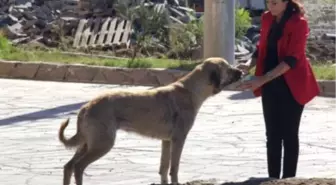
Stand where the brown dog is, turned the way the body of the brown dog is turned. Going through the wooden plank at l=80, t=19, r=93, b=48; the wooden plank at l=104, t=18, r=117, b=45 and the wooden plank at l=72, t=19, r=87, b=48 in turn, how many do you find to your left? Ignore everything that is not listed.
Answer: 3

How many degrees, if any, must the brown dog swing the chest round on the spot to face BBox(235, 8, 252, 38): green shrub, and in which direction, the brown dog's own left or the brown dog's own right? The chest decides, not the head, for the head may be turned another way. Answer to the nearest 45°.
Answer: approximately 90° to the brown dog's own left

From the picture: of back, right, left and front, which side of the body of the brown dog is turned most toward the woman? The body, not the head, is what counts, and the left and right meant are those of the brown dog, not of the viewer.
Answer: front

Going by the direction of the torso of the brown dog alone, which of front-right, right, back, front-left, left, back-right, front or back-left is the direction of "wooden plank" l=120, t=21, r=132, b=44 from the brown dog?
left

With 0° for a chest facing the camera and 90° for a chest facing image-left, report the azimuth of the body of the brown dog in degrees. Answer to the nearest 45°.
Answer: approximately 270°

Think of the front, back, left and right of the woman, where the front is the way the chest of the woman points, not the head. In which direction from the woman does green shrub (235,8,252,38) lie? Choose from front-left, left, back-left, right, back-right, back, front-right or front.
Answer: back-right

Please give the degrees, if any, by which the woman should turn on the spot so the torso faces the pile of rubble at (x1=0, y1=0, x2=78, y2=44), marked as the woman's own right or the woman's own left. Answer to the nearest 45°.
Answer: approximately 90° to the woman's own right

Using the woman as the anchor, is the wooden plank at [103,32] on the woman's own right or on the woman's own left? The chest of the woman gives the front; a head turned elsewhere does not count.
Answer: on the woman's own right

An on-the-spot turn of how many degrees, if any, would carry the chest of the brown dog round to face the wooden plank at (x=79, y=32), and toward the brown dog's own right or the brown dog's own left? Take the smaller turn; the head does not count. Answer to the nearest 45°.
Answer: approximately 90° to the brown dog's own left

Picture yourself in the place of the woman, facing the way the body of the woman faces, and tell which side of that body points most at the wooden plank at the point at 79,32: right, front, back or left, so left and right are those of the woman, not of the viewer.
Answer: right

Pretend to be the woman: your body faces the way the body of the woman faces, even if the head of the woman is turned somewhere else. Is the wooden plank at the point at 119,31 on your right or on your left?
on your right
